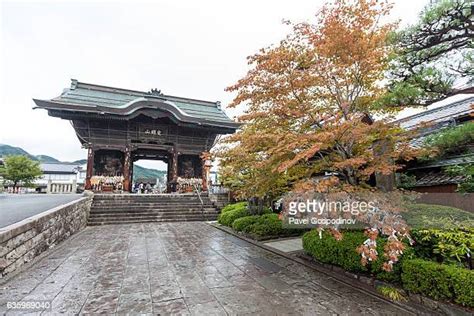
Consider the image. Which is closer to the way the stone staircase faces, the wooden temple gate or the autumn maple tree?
the autumn maple tree

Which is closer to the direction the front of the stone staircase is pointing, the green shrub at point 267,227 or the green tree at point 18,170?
the green shrub

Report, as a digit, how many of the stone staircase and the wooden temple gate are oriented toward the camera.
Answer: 2

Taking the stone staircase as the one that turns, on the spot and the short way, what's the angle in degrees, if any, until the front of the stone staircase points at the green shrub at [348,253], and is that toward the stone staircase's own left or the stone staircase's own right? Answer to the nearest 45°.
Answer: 0° — it already faces it

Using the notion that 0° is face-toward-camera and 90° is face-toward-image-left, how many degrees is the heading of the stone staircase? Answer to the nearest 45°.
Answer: approximately 0°

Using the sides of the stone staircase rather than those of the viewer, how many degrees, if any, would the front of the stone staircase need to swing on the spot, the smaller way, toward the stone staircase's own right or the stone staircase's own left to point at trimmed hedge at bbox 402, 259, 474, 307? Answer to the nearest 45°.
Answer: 0° — it already faces it
